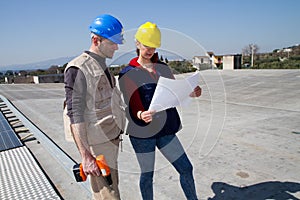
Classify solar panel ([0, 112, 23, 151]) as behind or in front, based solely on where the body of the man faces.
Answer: behind

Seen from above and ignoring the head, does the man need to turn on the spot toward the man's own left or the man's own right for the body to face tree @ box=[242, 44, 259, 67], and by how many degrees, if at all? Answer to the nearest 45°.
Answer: approximately 90° to the man's own left

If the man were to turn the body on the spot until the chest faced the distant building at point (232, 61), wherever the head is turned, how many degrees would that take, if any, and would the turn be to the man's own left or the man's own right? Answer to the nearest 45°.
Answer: approximately 90° to the man's own left

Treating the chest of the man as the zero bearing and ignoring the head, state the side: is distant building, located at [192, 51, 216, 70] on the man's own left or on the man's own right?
on the man's own left

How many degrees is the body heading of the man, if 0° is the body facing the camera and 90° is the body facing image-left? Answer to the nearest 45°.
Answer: approximately 315°

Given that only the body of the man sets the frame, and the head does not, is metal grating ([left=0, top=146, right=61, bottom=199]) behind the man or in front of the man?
behind
